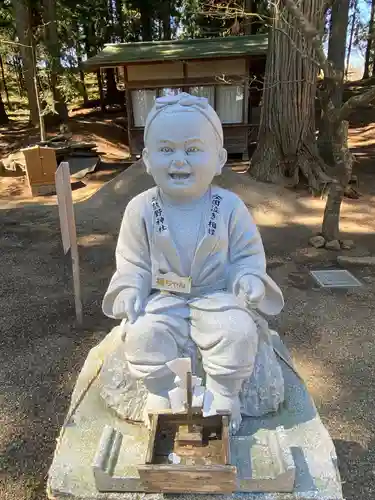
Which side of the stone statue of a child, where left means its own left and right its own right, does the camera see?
front

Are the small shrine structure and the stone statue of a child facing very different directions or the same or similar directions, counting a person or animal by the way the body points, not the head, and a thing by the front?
same or similar directions

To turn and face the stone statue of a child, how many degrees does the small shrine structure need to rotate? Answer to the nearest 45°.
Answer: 0° — it already faces it

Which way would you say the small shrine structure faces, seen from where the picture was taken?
facing the viewer

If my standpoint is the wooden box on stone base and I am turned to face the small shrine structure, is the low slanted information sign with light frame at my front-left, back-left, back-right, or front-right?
front-right

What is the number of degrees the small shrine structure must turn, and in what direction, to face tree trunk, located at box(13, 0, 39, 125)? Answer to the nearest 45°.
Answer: approximately 90° to its right

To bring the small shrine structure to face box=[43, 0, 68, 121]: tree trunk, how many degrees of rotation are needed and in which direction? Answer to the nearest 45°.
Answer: approximately 135° to its right

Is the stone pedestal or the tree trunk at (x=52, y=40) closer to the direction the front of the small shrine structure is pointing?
the stone pedestal

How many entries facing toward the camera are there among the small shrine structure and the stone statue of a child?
2

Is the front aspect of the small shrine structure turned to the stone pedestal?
yes

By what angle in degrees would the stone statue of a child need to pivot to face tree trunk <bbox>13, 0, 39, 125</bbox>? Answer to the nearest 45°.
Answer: approximately 180°

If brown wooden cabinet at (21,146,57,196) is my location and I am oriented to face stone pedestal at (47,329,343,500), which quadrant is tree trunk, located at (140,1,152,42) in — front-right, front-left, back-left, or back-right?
back-left

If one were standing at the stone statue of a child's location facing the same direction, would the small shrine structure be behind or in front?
behind

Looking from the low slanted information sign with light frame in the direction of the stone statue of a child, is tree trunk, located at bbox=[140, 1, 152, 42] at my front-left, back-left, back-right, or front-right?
back-right

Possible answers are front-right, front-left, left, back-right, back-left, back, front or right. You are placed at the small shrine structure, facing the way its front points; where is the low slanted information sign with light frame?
front
